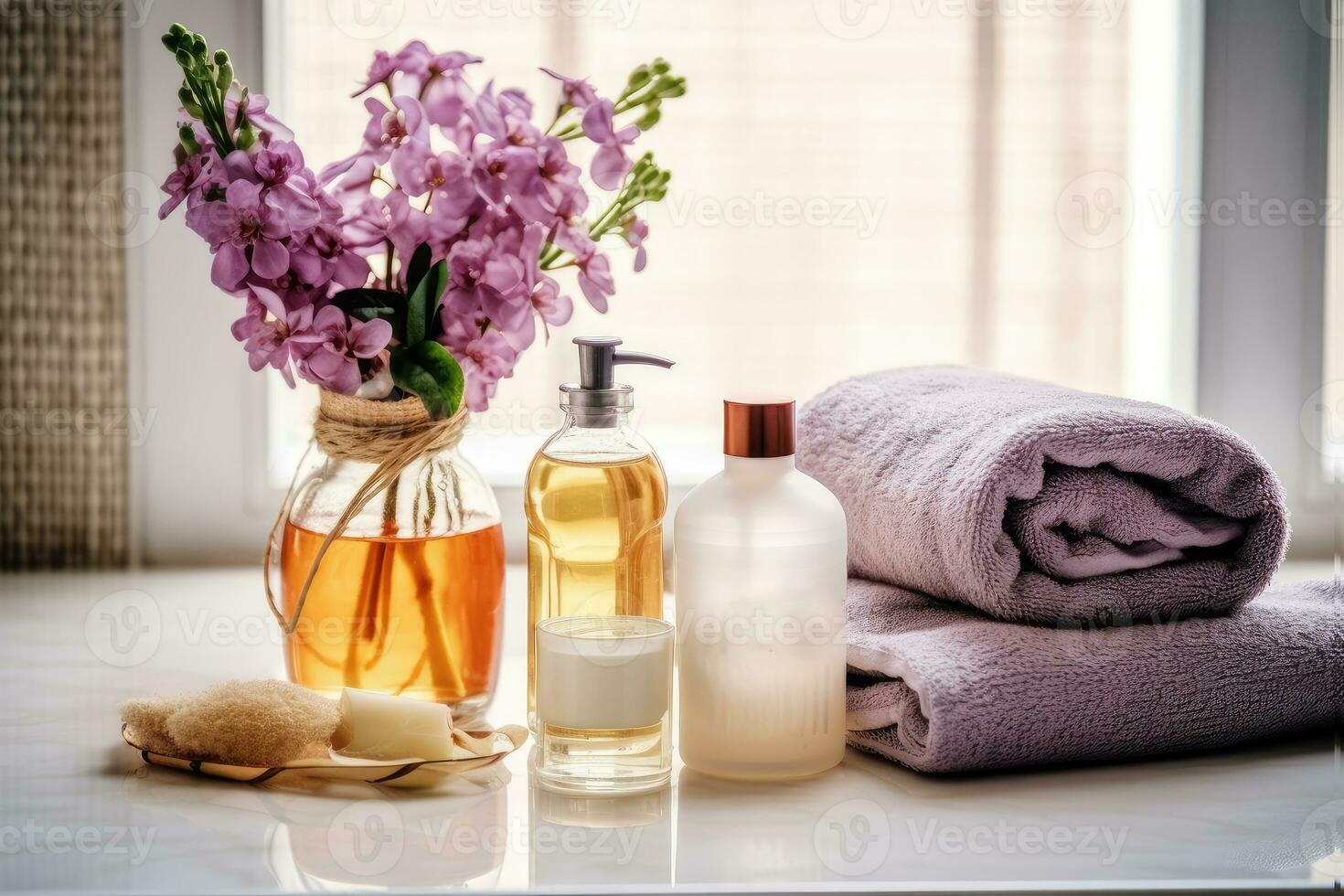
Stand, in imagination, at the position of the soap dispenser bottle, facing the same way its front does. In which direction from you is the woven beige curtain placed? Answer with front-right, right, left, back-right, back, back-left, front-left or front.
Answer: back-left

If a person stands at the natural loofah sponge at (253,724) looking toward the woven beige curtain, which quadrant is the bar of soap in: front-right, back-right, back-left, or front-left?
back-right

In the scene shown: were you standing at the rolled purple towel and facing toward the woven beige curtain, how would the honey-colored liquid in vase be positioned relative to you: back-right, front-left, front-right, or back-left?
front-left

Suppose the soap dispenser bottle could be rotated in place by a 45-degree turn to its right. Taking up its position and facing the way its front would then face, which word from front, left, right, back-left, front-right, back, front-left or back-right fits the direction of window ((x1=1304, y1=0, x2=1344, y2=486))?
left

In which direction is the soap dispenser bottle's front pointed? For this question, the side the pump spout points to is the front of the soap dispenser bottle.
to the viewer's right

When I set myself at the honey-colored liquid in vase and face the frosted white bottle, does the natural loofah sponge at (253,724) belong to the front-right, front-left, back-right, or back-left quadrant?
back-right
